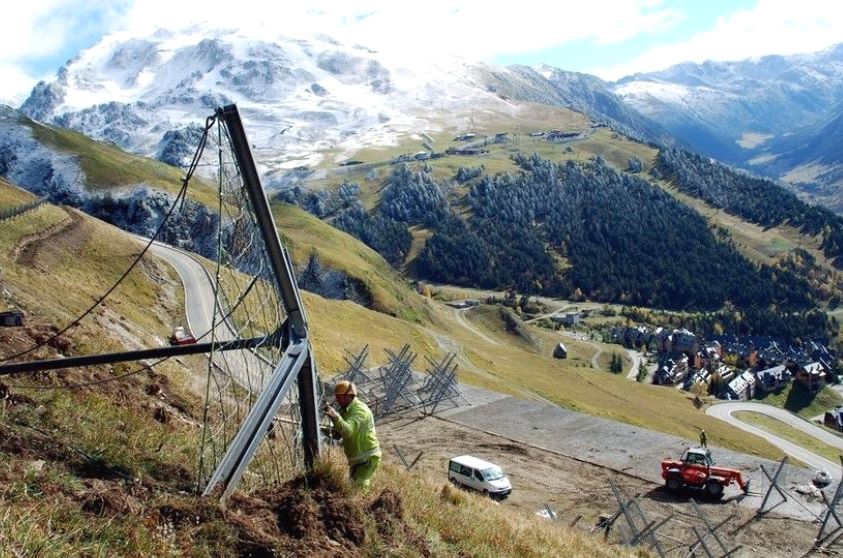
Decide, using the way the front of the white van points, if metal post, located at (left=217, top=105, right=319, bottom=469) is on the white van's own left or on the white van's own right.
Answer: on the white van's own right

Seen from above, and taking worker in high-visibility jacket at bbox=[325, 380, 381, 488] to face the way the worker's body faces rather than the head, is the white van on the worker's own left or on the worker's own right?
on the worker's own right

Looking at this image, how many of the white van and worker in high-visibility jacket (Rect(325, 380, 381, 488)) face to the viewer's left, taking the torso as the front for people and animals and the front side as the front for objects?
1

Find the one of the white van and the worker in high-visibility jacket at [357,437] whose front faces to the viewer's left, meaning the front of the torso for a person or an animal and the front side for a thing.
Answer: the worker in high-visibility jacket

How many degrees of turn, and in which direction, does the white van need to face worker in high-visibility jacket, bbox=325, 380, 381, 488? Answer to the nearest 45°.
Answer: approximately 45° to its right

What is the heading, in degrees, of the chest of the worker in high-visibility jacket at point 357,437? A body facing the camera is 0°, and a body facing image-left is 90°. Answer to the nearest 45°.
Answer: approximately 90°

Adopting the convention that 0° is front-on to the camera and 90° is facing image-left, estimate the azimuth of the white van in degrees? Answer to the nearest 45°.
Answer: approximately 315°
